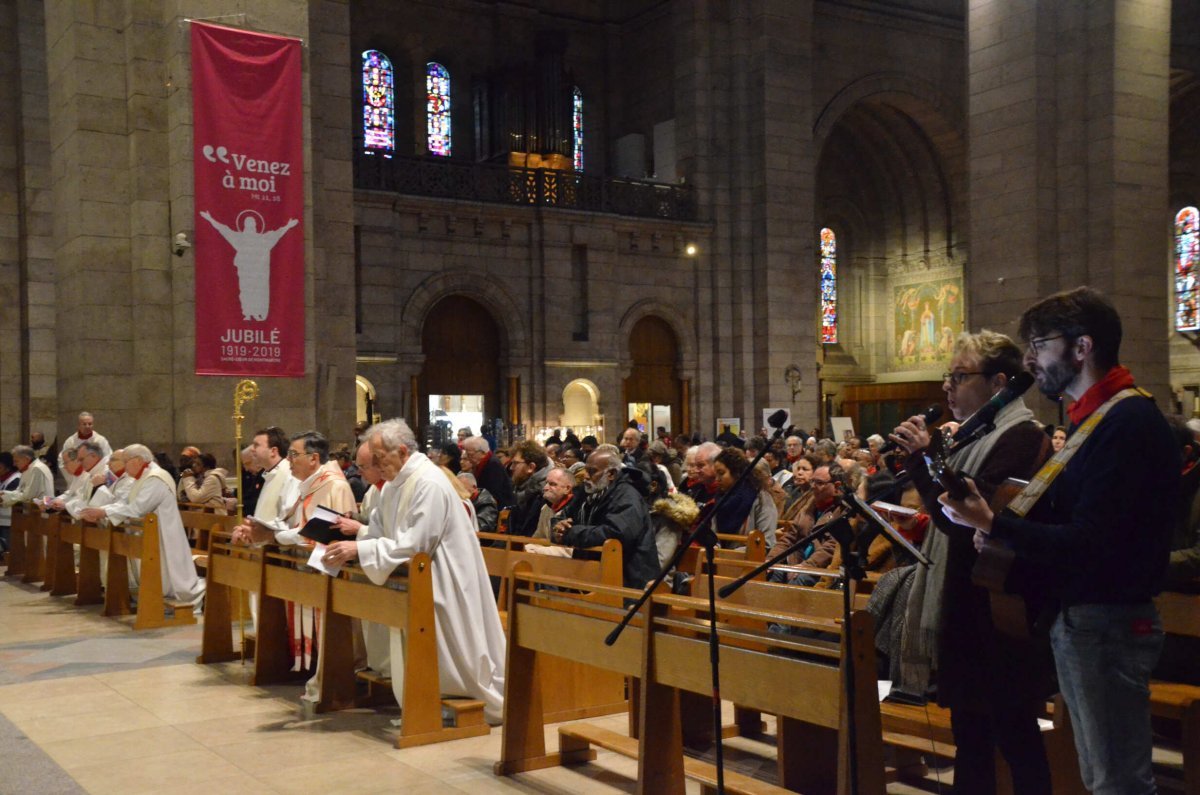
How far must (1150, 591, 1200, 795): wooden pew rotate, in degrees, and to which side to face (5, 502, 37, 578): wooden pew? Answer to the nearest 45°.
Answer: approximately 45° to its right

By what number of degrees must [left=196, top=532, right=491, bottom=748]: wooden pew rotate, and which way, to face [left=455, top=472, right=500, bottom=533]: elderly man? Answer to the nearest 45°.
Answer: approximately 180°

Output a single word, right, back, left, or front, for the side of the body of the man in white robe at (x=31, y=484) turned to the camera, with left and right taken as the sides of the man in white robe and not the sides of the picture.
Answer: left

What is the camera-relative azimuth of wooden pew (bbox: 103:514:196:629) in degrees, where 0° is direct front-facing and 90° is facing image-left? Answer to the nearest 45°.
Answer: approximately 45°

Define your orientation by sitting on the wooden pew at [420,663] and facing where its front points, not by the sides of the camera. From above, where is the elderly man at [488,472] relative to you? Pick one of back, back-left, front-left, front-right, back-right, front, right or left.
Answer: back-right

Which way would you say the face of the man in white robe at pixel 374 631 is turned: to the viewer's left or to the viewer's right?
to the viewer's left

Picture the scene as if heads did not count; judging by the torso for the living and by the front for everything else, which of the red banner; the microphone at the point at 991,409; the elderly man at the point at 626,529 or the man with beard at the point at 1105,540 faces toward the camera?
the red banner

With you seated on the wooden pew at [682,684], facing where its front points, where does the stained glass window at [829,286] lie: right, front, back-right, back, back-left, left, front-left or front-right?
back-right

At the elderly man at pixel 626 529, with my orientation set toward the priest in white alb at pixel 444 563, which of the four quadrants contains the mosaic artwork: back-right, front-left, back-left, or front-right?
back-right

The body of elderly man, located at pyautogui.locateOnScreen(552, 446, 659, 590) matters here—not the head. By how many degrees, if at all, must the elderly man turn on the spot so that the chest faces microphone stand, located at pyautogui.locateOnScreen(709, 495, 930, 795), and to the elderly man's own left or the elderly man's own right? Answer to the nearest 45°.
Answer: approximately 90° to the elderly man's own left

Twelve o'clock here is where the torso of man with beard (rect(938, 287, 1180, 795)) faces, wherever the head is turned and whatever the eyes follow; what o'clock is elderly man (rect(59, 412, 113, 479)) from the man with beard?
The elderly man is roughly at 1 o'clock from the man with beard.

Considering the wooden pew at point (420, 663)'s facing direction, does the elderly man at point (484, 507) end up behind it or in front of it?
behind

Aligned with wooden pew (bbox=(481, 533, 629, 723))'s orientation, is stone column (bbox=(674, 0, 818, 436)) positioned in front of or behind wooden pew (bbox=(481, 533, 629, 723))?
behind

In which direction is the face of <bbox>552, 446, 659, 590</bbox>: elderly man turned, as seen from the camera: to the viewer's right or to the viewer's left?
to the viewer's left

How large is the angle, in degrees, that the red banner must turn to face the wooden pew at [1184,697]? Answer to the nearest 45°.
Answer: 0° — it already faces it

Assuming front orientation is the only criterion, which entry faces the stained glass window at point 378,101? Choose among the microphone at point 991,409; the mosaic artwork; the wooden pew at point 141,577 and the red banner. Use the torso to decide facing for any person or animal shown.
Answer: the mosaic artwork
